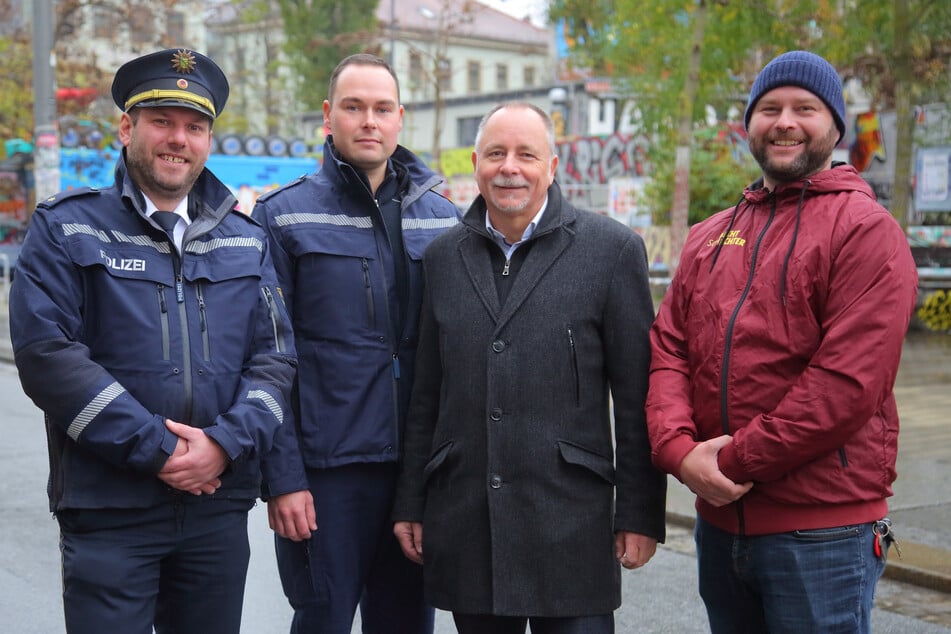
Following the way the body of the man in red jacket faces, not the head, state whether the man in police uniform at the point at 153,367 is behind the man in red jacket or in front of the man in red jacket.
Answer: in front

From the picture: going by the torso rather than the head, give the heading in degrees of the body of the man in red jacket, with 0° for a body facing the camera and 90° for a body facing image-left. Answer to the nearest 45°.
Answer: approximately 45°

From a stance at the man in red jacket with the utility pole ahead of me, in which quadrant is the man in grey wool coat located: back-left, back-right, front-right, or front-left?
front-left

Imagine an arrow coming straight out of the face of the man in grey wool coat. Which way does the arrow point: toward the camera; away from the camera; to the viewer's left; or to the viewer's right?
toward the camera

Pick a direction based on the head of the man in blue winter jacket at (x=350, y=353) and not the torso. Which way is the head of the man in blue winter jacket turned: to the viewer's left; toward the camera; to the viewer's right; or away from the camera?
toward the camera

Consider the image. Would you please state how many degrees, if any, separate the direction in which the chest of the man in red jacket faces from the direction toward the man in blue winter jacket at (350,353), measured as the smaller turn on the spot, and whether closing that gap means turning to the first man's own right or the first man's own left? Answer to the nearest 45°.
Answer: approximately 45° to the first man's own right

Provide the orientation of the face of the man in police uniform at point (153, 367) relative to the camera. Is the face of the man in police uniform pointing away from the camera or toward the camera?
toward the camera

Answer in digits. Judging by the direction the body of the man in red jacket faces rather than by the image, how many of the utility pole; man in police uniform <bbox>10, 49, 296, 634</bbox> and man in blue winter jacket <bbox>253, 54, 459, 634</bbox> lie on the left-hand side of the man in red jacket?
0

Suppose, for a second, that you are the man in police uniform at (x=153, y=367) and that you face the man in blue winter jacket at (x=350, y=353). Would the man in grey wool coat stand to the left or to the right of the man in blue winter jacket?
right

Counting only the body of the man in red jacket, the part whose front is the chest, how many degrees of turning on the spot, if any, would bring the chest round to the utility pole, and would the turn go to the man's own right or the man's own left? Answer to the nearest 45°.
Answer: approximately 90° to the man's own right

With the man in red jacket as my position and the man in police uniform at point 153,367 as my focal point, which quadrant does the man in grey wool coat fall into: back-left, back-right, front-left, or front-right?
front-right

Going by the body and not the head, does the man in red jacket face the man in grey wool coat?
no

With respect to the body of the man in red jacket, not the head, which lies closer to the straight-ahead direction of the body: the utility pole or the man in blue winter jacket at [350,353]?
the man in blue winter jacket
